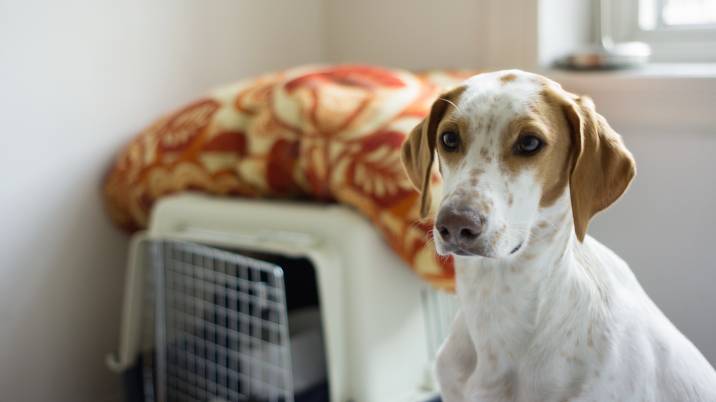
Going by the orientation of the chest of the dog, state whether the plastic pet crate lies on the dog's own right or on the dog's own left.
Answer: on the dog's own right

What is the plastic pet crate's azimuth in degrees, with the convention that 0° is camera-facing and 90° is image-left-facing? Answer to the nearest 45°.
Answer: approximately 45°

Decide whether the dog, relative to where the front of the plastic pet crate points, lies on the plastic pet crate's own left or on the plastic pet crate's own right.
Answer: on the plastic pet crate's own left

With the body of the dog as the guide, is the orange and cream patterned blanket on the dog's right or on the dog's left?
on the dog's right

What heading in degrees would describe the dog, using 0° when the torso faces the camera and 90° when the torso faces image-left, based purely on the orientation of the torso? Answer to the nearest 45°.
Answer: approximately 45°
